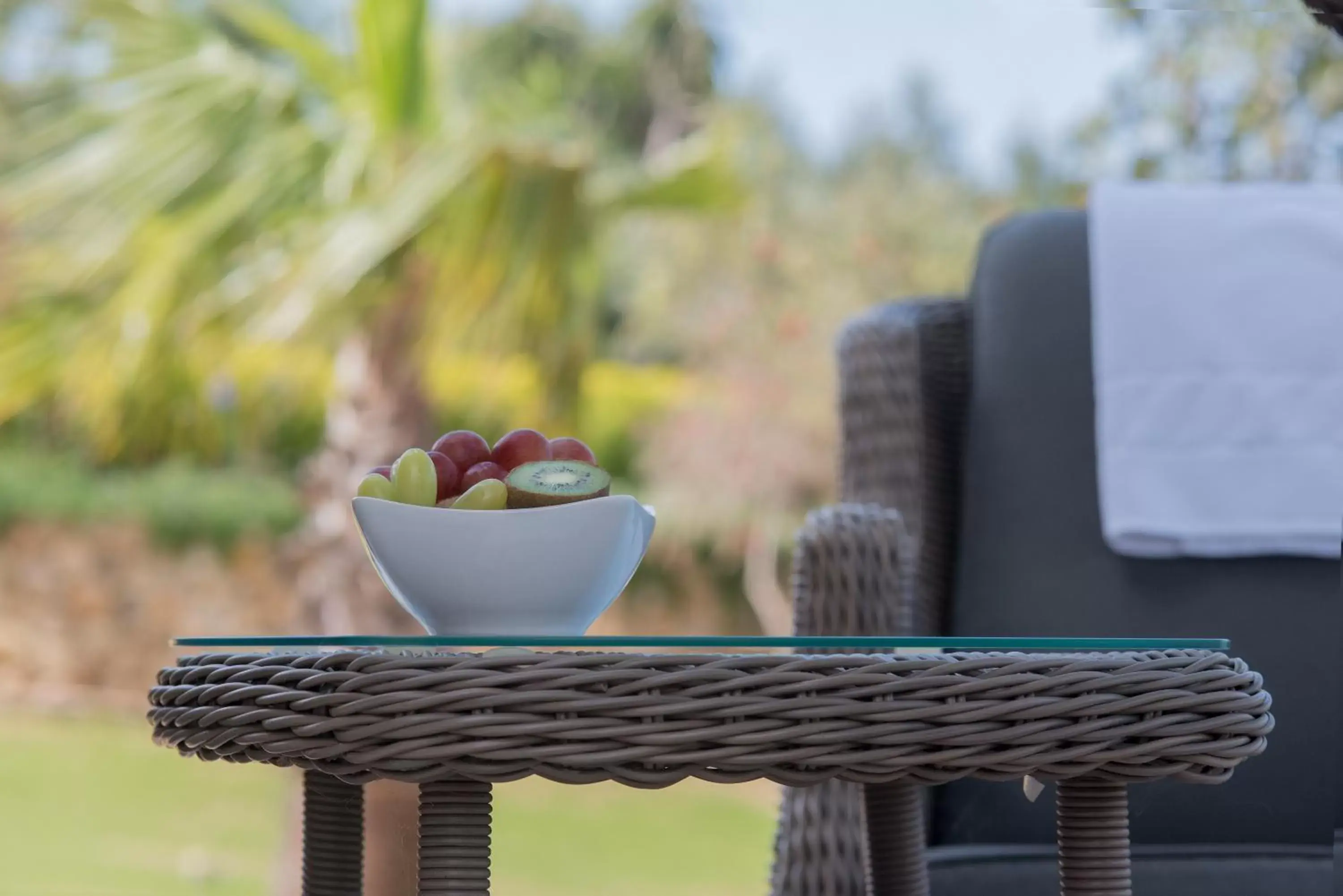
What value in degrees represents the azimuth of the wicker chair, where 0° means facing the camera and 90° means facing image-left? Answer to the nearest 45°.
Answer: approximately 0°

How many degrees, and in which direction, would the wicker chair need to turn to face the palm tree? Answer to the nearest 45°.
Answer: approximately 135° to its right

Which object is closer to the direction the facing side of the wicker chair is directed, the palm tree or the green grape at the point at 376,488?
the green grape

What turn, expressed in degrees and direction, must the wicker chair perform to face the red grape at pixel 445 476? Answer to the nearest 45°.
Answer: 0° — it already faces it

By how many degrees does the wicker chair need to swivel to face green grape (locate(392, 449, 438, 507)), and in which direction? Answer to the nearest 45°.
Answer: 0° — it already faces it
